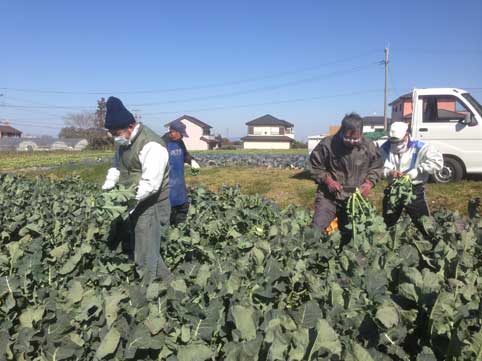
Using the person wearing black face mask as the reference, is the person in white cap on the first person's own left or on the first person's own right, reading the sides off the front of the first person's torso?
on the first person's own left

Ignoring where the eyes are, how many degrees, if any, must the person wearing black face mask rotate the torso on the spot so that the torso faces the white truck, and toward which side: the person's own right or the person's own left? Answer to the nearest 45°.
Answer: approximately 180°

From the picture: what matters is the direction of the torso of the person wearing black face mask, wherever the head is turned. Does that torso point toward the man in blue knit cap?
no

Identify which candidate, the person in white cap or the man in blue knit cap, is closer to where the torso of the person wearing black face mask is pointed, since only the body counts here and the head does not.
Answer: the man in blue knit cap

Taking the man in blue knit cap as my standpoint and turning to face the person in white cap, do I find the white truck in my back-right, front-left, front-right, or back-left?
front-left

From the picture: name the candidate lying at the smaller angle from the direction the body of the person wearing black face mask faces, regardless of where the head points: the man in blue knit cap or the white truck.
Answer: the man in blue knit cap

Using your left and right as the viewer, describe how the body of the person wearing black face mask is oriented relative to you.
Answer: facing the viewer
